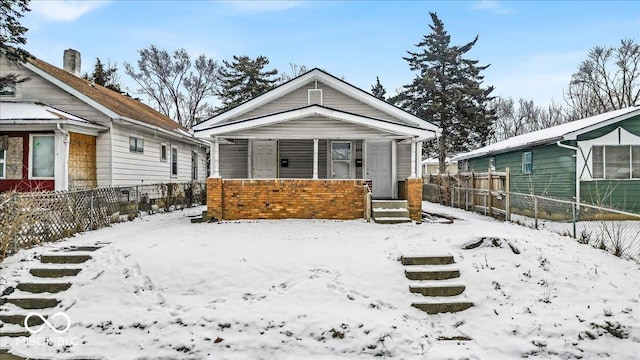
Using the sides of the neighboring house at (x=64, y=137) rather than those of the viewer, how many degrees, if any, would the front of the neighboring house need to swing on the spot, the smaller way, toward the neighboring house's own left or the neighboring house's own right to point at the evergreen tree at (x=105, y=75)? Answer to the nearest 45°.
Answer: approximately 135° to the neighboring house's own right

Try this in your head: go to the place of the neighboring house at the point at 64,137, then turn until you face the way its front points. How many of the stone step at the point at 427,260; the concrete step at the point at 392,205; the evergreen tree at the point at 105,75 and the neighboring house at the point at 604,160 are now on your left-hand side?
3

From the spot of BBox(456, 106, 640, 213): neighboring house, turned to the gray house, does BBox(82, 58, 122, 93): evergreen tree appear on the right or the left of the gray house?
right

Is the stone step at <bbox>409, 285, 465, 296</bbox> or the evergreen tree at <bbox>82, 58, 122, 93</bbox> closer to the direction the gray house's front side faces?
the stone step

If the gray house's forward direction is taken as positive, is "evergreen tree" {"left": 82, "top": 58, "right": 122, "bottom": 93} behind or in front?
behind

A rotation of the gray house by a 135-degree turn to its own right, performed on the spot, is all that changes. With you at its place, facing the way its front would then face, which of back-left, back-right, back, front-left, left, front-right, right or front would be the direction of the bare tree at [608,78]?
right

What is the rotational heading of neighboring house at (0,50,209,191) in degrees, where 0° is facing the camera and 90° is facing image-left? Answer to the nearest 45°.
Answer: approximately 45°

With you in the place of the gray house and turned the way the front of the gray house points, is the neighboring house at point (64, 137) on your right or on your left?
on your right

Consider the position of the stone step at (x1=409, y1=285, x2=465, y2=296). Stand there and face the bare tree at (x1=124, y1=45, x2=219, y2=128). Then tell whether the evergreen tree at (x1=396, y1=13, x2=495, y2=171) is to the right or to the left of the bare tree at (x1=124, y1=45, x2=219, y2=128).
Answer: right

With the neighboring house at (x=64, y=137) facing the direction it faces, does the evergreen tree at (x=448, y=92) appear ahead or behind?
behind

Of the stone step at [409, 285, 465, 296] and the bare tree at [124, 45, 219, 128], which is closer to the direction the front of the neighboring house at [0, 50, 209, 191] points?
the stone step

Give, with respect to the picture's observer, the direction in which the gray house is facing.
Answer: facing the viewer

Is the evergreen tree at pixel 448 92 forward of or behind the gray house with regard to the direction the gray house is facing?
behind

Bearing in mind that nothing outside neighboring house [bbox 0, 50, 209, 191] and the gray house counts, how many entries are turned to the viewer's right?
0

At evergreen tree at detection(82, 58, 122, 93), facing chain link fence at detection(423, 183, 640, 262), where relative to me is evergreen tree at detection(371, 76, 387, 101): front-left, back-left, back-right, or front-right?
front-left

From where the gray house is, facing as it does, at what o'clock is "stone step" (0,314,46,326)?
The stone step is roughly at 1 o'clock from the gray house.

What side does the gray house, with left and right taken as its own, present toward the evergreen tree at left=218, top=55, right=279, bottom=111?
back

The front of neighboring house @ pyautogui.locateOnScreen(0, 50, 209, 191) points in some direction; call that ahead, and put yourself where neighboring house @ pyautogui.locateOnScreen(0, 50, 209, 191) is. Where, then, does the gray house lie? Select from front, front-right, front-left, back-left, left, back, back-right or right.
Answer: left
